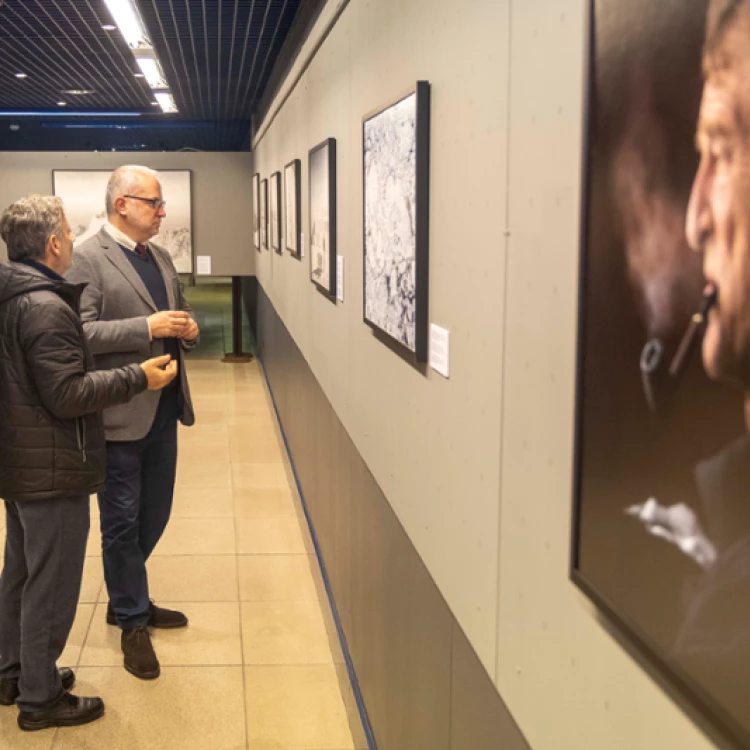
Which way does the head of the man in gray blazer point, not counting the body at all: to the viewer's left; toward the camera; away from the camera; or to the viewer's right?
to the viewer's right

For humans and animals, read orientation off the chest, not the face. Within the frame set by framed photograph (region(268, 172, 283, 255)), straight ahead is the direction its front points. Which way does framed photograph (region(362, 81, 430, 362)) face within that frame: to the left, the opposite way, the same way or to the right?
the same way

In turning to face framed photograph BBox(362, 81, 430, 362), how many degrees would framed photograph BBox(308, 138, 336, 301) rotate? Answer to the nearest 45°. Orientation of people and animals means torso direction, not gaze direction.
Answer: approximately 90° to its left

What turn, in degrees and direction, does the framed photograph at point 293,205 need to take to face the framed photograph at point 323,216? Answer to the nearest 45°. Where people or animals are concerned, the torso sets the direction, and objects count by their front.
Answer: approximately 90° to its left

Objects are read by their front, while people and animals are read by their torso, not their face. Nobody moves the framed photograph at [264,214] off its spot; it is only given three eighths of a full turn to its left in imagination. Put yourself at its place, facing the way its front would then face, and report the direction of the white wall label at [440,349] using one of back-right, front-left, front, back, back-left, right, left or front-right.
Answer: front-right

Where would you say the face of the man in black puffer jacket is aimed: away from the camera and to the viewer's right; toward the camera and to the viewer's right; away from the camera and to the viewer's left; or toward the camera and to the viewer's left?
away from the camera and to the viewer's right

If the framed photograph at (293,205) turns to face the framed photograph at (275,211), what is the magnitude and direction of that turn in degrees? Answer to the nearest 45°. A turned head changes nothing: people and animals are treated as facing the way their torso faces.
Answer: approximately 90° to its right

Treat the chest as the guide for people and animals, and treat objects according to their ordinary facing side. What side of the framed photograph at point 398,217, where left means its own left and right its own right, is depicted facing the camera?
left

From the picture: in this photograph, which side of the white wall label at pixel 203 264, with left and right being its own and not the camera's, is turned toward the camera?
front

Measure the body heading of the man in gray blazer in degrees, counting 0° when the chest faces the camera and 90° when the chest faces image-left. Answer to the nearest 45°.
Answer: approximately 315°

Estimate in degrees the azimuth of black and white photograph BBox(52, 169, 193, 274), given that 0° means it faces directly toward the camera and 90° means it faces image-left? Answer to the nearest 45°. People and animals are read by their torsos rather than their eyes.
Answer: approximately 0°

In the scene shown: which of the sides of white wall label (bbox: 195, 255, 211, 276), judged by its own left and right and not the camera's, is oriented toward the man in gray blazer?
front

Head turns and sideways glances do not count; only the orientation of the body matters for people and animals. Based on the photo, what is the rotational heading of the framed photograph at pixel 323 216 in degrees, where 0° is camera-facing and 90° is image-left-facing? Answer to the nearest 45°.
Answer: approximately 90°

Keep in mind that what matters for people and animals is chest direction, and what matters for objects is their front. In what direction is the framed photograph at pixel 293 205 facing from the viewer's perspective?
to the viewer's left

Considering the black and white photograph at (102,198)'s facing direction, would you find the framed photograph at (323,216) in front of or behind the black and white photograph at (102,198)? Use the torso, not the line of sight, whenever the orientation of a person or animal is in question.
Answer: in front
